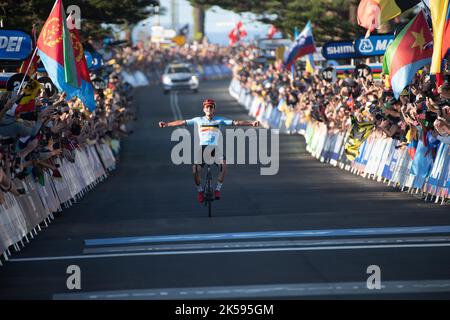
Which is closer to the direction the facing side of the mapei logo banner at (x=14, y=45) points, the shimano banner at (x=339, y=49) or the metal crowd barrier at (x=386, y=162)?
the metal crowd barrier

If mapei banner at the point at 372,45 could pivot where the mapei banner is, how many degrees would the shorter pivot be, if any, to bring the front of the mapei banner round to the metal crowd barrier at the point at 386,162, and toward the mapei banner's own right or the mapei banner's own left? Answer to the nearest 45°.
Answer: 0° — it already faces it

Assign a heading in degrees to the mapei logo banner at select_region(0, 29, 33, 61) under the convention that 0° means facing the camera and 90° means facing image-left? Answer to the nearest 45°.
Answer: approximately 0°

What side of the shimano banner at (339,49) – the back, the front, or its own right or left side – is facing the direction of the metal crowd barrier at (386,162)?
front

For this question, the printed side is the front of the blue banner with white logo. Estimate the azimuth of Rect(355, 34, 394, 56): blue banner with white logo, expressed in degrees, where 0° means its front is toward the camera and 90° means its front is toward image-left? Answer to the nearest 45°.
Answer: approximately 0°

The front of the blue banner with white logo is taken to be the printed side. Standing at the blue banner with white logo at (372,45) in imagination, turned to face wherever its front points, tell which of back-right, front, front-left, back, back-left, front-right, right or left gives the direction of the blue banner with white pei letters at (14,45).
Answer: front-right

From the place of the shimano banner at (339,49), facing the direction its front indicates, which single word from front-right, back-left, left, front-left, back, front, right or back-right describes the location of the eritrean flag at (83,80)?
front-right
